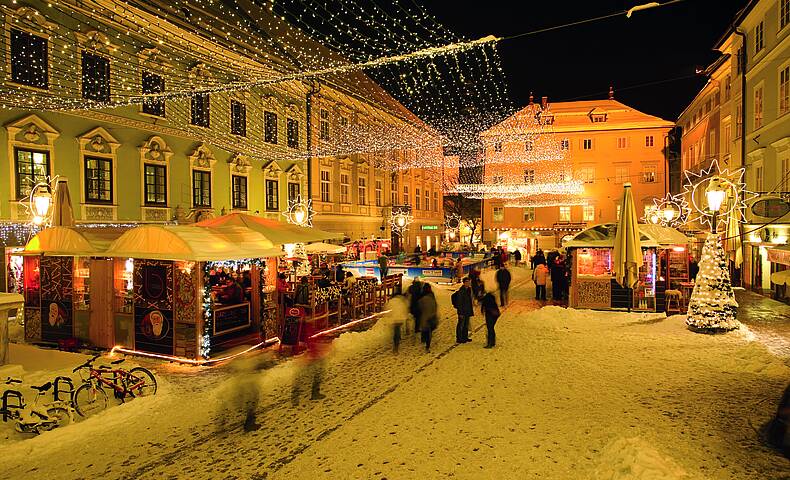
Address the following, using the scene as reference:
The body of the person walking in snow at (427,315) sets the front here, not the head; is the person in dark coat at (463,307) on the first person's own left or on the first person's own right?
on the first person's own right

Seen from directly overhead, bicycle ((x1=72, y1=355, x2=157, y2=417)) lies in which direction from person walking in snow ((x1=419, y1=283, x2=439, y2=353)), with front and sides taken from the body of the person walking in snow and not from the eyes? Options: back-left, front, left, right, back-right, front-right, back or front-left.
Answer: back-left

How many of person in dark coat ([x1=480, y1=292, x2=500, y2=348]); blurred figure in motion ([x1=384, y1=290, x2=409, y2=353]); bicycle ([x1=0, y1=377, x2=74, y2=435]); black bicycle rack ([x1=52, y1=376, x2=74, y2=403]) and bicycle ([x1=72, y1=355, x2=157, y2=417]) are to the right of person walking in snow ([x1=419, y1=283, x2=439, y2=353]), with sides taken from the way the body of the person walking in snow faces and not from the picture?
1

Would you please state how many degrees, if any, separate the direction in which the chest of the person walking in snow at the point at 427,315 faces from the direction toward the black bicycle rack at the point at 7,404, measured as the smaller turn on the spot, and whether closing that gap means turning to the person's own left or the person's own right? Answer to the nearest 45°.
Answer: approximately 135° to the person's own left

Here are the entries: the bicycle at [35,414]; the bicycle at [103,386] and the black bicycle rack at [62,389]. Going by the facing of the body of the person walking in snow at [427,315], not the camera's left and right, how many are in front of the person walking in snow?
0

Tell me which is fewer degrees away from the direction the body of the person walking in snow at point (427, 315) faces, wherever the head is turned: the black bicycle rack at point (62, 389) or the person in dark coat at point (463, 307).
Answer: the person in dark coat

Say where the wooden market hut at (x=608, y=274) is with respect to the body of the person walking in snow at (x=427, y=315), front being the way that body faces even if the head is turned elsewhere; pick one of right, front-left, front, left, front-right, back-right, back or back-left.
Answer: front-right

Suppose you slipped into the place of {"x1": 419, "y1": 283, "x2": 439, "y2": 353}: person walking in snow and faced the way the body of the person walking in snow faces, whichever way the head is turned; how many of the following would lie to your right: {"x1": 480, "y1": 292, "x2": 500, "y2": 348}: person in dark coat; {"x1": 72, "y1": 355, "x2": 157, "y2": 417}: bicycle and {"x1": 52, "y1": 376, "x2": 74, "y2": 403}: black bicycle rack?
1

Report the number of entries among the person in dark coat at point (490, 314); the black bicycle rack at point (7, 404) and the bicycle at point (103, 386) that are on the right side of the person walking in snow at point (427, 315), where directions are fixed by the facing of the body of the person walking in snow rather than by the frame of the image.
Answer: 1

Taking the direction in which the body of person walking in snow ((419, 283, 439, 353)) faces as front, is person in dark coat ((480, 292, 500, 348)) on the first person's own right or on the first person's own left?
on the first person's own right

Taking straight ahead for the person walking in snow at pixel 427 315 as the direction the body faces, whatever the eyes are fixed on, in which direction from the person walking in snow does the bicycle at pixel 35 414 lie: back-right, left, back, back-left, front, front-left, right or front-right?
back-left

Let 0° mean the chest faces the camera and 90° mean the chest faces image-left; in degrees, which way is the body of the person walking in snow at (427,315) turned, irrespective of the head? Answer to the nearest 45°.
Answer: approximately 180°

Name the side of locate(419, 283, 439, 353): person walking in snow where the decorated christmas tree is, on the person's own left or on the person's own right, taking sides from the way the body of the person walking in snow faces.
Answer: on the person's own right

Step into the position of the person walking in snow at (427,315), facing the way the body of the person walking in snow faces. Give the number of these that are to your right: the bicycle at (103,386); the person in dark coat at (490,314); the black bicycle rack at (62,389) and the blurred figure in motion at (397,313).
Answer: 1

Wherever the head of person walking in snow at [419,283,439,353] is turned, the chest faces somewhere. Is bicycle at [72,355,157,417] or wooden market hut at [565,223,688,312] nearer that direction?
the wooden market hut

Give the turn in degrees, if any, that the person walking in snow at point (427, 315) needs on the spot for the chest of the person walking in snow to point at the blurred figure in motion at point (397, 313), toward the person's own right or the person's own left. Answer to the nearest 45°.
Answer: approximately 135° to the person's own left
